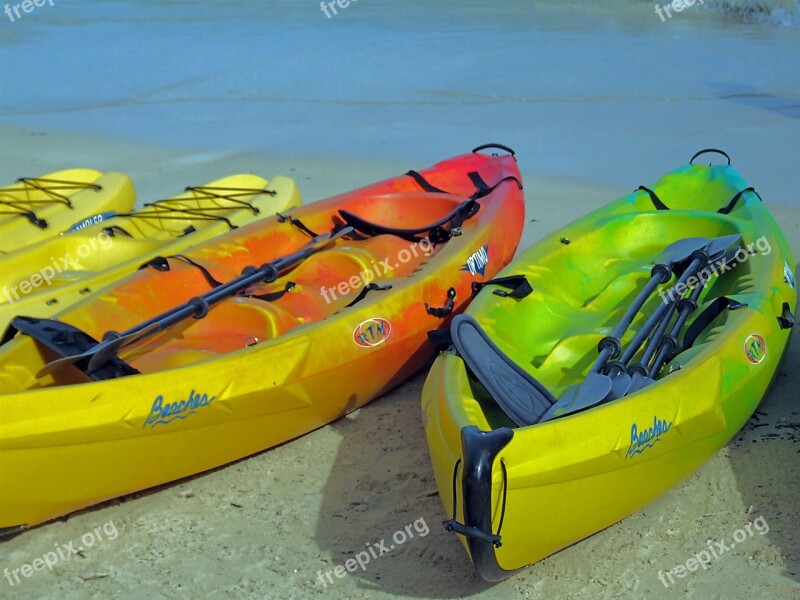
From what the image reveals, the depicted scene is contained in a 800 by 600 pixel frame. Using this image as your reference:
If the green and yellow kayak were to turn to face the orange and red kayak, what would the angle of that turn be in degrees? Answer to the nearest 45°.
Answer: approximately 135° to its left

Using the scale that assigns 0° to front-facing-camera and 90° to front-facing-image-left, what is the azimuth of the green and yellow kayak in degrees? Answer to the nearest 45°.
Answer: approximately 225°

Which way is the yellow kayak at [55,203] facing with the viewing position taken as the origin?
facing away from the viewer and to the right of the viewer

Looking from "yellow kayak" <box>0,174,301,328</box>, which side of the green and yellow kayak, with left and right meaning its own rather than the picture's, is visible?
left

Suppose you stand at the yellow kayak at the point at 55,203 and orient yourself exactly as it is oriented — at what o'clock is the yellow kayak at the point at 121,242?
the yellow kayak at the point at 121,242 is roughly at 4 o'clock from the yellow kayak at the point at 55,203.

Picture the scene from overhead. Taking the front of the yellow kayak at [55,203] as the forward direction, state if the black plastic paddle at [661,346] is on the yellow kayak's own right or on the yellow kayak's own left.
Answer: on the yellow kayak's own right
